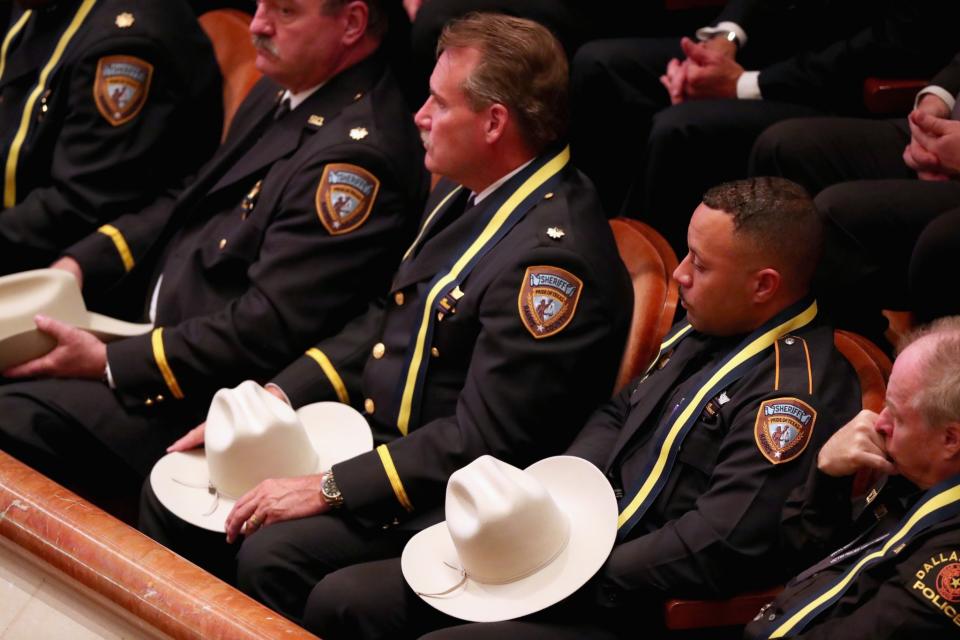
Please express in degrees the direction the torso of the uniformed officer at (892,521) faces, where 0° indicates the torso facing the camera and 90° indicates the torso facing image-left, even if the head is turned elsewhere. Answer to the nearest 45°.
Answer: approximately 90°

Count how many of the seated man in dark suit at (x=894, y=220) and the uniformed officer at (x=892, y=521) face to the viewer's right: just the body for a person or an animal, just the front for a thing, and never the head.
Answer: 0

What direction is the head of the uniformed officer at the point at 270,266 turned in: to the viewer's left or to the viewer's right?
to the viewer's left

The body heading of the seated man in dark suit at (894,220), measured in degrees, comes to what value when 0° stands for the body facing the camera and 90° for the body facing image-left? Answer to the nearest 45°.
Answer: approximately 45°

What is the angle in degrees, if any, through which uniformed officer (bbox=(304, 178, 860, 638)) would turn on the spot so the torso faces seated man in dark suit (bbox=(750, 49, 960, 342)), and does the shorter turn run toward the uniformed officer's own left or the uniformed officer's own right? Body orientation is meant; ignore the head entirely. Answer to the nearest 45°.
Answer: approximately 180°

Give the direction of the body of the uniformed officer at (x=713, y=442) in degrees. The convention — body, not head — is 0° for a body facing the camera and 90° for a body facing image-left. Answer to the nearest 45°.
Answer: approximately 45°

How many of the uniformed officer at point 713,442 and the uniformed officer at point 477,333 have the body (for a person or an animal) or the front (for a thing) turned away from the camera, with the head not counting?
0

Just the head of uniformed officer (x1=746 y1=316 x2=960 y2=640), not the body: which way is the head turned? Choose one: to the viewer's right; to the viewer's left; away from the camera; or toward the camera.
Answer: to the viewer's left

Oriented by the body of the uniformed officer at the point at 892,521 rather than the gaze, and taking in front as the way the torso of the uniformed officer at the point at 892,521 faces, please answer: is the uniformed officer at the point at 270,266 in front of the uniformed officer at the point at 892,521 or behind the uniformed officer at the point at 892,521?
in front
